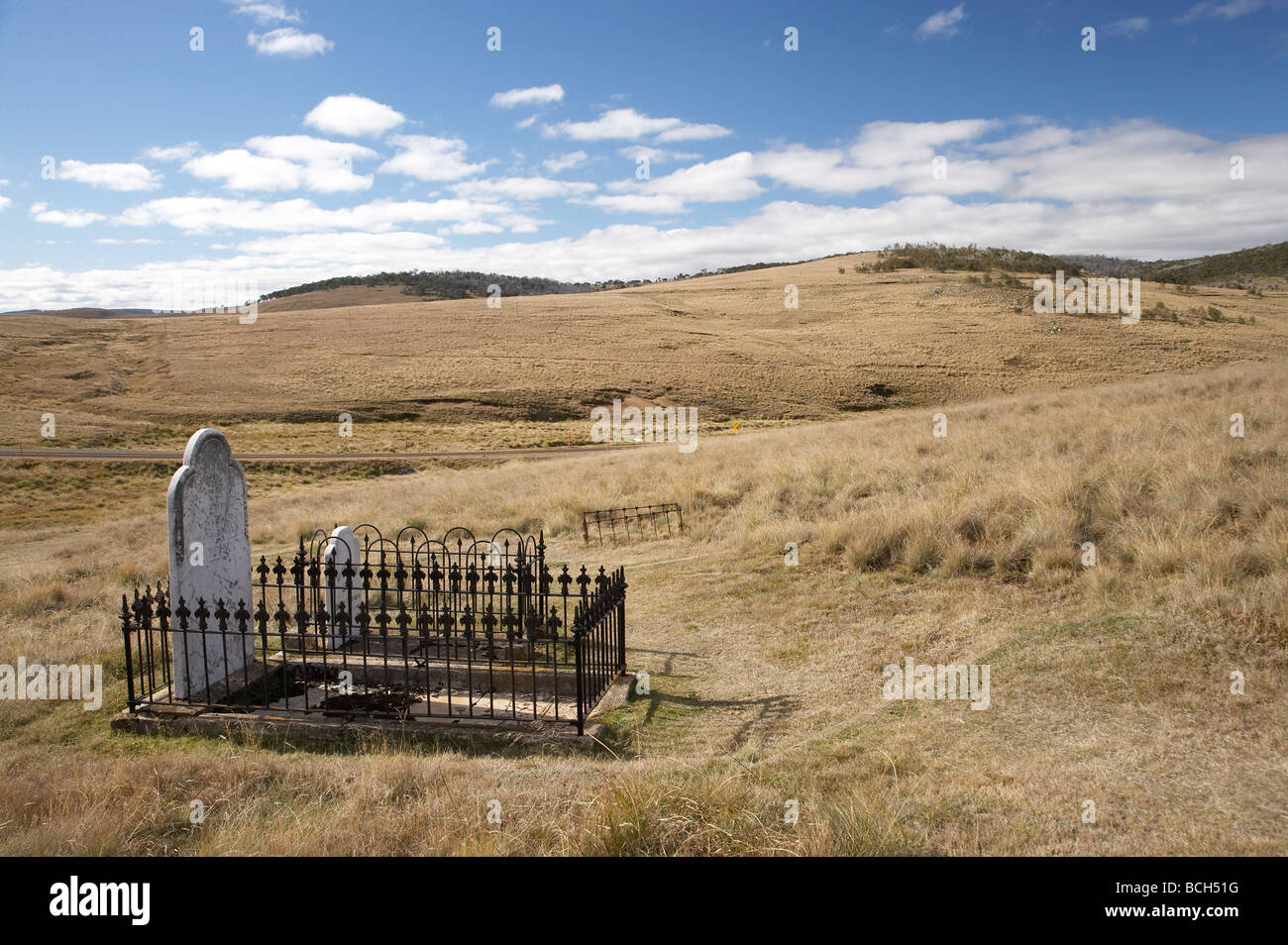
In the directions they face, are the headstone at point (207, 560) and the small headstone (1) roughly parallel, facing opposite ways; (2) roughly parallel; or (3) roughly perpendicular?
roughly parallel

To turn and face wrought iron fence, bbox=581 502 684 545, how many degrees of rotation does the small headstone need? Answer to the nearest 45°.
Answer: approximately 90° to its left

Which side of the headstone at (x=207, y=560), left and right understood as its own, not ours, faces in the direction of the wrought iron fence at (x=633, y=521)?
left

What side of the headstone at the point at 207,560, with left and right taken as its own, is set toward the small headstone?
left

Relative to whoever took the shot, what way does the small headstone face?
facing the viewer and to the right of the viewer

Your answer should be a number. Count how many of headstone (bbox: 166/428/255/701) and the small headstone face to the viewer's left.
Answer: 0

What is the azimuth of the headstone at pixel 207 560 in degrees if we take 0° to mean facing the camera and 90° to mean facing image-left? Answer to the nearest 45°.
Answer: approximately 315°

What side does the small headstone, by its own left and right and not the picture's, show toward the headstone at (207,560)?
right
